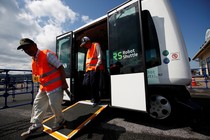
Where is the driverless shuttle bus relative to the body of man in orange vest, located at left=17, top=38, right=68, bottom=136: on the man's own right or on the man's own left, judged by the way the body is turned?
on the man's own left

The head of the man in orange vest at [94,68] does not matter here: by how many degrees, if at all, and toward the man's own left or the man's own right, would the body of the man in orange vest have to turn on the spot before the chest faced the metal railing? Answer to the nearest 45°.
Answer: approximately 90° to the man's own right

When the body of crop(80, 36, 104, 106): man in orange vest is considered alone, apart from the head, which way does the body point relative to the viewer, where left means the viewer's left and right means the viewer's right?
facing the viewer and to the left of the viewer

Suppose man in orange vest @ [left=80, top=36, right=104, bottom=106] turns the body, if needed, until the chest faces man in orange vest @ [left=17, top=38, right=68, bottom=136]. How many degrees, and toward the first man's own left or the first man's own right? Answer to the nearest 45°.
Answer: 0° — they already face them
